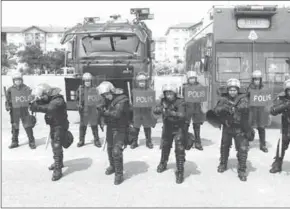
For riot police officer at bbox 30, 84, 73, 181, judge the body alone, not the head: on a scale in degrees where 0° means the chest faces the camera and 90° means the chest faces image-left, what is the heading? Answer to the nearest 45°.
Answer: approximately 45°

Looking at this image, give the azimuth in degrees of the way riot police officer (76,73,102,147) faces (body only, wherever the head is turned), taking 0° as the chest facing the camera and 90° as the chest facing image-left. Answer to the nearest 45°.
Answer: approximately 0°

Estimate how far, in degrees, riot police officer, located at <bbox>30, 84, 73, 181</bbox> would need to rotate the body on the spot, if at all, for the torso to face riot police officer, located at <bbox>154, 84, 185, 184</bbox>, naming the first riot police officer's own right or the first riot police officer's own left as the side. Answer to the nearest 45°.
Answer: approximately 135° to the first riot police officer's own left

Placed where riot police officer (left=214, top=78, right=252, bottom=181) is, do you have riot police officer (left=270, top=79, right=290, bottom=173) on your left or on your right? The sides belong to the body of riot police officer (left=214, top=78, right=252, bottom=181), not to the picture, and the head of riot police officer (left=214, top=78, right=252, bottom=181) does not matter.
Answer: on your left

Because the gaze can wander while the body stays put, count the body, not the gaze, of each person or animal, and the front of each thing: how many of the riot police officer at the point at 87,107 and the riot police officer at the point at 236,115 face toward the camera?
2

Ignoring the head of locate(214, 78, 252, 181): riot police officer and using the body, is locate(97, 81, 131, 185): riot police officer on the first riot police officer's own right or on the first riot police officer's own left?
on the first riot police officer's own right

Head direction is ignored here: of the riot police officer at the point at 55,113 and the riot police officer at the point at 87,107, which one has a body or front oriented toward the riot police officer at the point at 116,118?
the riot police officer at the point at 87,107

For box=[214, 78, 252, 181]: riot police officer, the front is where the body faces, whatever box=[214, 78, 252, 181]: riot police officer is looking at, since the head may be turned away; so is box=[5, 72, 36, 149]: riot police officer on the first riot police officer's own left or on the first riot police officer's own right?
on the first riot police officer's own right

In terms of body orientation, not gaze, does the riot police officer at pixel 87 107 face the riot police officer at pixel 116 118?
yes
